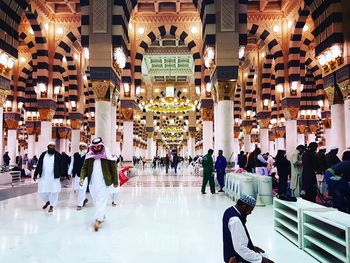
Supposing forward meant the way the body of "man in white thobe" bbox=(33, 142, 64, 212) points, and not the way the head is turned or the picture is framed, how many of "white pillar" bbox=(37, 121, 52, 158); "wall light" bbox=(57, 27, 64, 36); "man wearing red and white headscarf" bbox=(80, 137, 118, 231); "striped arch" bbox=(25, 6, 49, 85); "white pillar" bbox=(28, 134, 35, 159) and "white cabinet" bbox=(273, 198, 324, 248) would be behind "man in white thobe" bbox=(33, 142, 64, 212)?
4

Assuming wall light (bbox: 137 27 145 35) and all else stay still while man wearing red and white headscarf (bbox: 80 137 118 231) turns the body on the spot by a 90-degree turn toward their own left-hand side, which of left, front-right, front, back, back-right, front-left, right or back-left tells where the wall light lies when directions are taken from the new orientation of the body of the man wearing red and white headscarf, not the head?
left

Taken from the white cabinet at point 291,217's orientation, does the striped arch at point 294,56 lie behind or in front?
behind

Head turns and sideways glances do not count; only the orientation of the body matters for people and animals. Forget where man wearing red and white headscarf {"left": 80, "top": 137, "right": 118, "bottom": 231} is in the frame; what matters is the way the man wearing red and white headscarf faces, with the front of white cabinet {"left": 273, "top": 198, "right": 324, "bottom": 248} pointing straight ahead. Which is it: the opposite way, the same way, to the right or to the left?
to the left

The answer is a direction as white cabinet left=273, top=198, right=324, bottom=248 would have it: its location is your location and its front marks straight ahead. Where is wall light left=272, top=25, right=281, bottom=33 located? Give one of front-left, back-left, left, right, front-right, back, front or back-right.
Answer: back-right

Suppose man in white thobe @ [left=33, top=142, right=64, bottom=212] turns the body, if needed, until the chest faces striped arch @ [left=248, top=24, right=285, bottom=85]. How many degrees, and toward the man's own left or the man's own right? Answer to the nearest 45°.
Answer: approximately 135° to the man's own left

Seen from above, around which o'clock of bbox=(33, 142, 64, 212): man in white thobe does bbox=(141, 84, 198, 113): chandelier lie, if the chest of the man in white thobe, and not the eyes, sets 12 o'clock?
The chandelier is roughly at 7 o'clock from the man in white thobe.

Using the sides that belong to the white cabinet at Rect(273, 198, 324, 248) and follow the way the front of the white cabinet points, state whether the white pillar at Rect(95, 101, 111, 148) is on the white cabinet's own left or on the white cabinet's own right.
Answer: on the white cabinet's own right

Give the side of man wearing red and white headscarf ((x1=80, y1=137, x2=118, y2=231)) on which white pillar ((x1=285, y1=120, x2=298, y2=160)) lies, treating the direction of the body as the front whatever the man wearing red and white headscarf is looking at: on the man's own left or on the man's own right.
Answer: on the man's own left

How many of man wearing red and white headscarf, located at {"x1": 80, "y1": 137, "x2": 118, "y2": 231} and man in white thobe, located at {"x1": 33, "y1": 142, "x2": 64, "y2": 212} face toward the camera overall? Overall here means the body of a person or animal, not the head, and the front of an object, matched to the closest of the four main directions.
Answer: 2

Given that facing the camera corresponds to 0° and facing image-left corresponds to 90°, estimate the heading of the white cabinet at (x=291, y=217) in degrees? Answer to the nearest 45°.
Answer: approximately 45°

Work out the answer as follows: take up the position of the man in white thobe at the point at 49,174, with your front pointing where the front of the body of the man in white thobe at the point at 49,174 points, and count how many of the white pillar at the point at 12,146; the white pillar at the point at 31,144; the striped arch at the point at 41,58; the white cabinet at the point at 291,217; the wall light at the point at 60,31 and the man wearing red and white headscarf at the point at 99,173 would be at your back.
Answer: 4

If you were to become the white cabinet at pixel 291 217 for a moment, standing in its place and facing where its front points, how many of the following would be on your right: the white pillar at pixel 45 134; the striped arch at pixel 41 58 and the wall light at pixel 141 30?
3

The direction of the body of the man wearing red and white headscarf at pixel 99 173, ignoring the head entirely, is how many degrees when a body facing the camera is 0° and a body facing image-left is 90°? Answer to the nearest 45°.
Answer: approximately 0°

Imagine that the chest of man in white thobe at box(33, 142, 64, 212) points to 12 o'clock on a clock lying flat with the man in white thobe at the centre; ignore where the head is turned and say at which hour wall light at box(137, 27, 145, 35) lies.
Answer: The wall light is roughly at 7 o'clock from the man in white thobe.
